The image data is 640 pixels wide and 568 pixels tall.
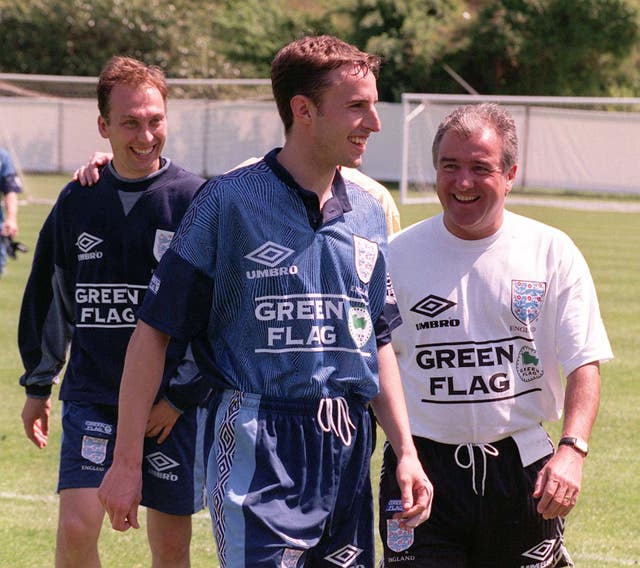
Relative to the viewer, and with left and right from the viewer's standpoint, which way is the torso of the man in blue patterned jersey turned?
facing the viewer and to the right of the viewer

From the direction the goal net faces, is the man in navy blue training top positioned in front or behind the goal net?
in front

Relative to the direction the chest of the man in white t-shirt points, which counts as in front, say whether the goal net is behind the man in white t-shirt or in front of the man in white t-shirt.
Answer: behind

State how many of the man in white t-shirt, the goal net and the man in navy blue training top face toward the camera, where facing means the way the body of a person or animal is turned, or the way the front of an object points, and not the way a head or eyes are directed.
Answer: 3

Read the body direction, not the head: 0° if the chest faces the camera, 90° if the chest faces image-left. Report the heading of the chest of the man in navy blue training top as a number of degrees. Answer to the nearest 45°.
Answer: approximately 0°

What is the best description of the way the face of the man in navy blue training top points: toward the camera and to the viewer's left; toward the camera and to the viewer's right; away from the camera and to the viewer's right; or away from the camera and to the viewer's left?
toward the camera and to the viewer's right

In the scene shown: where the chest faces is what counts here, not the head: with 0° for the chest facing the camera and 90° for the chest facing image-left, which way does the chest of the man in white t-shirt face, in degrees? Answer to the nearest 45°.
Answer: approximately 0°

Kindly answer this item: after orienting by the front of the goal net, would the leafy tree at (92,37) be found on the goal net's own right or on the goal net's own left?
on the goal net's own right
